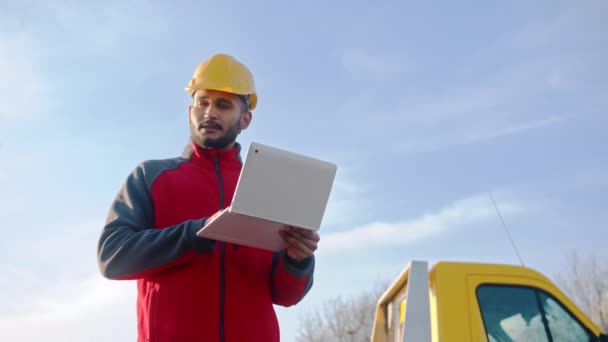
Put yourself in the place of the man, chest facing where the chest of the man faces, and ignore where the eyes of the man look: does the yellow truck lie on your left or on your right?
on your left

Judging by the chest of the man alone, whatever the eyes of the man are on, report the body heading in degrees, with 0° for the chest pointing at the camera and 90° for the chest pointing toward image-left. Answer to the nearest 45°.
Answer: approximately 0°
